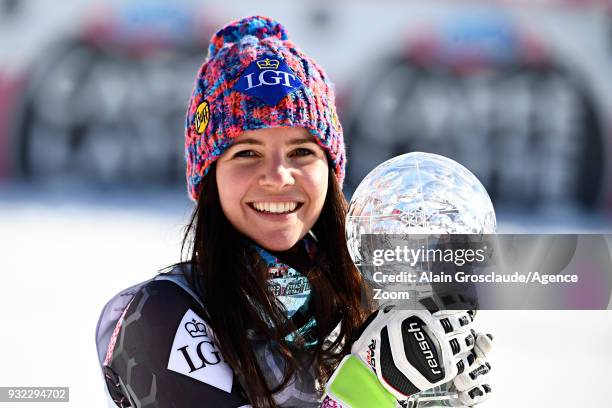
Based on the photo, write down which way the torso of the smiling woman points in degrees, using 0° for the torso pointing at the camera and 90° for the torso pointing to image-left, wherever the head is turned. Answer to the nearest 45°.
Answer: approximately 315°
